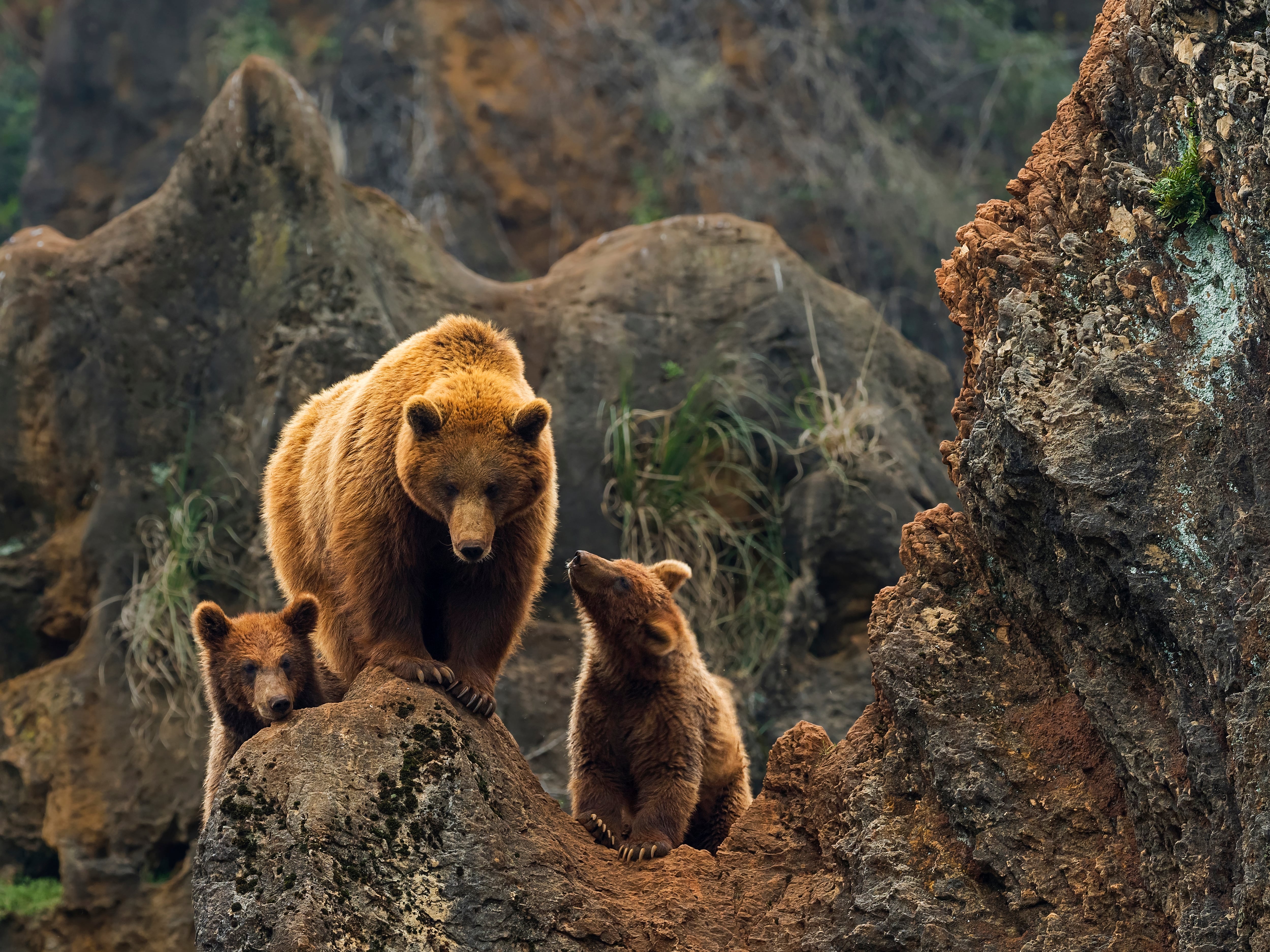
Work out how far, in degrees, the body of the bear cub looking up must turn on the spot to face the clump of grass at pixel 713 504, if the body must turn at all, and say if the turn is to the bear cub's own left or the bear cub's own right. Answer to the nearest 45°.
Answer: approximately 135° to the bear cub's own right

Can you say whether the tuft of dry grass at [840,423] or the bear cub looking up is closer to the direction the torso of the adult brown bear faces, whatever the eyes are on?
the bear cub looking up

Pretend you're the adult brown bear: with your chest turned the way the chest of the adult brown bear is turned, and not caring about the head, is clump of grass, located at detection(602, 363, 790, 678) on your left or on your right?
on your left

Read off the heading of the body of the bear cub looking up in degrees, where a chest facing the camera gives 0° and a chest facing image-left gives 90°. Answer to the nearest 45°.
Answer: approximately 45°

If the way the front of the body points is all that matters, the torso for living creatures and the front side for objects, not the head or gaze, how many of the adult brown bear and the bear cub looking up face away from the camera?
0

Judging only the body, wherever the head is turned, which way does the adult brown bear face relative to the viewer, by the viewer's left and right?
facing the viewer and to the right of the viewer
